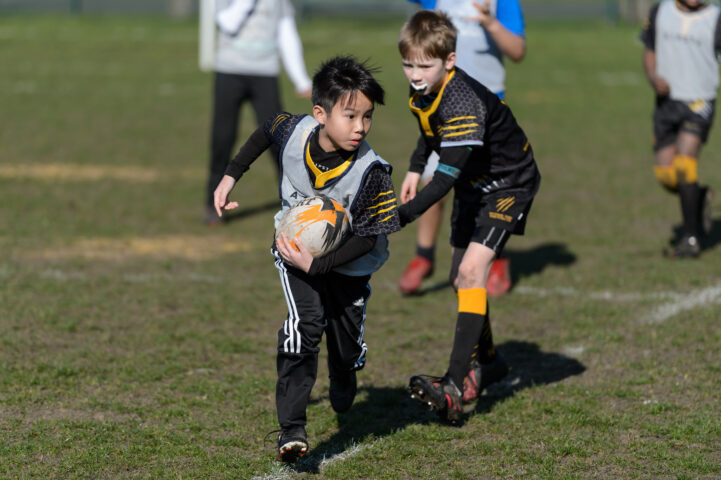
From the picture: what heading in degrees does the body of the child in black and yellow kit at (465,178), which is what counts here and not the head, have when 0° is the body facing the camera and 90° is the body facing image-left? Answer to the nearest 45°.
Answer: approximately 45°
